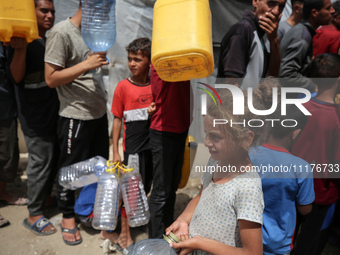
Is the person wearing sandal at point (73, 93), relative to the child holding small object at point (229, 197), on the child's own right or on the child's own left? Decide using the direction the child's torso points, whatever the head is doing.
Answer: on the child's own right

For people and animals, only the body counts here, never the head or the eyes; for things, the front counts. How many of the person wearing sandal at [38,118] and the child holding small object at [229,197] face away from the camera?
0

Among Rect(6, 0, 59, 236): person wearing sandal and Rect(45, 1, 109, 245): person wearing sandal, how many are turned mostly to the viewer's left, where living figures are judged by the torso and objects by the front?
0

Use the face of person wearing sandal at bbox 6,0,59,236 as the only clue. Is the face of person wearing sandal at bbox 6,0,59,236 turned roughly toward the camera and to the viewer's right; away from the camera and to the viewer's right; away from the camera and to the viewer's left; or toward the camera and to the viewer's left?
toward the camera and to the viewer's right

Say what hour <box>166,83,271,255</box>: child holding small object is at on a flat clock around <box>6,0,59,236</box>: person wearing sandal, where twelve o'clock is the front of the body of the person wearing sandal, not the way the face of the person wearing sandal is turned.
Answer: The child holding small object is roughly at 1 o'clock from the person wearing sandal.

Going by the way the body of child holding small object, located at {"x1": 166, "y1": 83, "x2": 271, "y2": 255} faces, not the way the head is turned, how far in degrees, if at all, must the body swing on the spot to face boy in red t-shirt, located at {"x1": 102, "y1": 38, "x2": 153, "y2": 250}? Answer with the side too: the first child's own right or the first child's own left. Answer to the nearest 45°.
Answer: approximately 90° to the first child's own right

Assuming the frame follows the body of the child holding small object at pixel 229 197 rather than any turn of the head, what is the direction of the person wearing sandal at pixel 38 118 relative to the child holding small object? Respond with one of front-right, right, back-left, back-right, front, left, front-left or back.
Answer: right

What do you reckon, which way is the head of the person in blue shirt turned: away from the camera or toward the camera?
away from the camera

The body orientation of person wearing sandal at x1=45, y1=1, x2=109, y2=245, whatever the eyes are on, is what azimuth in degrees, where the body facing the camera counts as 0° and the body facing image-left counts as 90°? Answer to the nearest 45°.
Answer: approximately 315°

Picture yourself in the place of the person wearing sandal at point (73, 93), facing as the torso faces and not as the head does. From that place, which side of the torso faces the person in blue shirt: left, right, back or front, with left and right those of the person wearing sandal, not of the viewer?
front
